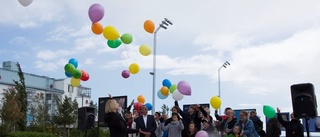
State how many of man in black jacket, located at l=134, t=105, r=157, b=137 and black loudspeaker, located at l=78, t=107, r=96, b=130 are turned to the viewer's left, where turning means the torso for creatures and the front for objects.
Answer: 0

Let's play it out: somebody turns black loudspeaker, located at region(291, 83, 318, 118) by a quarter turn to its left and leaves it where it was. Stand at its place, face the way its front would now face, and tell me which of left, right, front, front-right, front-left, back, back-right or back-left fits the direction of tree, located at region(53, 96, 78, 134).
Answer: back

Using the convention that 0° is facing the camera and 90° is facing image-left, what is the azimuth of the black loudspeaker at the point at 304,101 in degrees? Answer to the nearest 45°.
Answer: approximately 45°

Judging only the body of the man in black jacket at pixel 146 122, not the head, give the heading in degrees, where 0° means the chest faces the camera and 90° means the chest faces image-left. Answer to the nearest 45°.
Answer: approximately 0°

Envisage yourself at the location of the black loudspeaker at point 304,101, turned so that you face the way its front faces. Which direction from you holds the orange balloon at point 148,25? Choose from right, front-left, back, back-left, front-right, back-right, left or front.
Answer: right

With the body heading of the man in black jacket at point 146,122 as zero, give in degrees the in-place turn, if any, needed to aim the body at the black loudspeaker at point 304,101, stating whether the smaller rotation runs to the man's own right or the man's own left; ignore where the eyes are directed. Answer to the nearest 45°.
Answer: approximately 45° to the man's own left

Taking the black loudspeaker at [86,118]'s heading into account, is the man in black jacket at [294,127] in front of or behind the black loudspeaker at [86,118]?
in front

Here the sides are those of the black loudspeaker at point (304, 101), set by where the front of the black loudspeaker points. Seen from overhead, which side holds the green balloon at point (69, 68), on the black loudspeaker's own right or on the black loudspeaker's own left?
on the black loudspeaker's own right

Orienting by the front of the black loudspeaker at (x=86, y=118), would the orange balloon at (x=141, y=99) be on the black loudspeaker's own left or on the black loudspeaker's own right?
on the black loudspeaker's own left

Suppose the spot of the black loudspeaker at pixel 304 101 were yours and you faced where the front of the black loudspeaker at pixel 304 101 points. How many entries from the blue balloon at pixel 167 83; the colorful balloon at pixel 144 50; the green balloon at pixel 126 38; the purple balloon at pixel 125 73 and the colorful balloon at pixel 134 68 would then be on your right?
5

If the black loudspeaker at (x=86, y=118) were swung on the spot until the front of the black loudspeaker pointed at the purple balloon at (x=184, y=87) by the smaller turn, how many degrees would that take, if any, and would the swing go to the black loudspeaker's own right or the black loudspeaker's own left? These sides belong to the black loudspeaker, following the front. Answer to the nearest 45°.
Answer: approximately 45° to the black loudspeaker's own left
